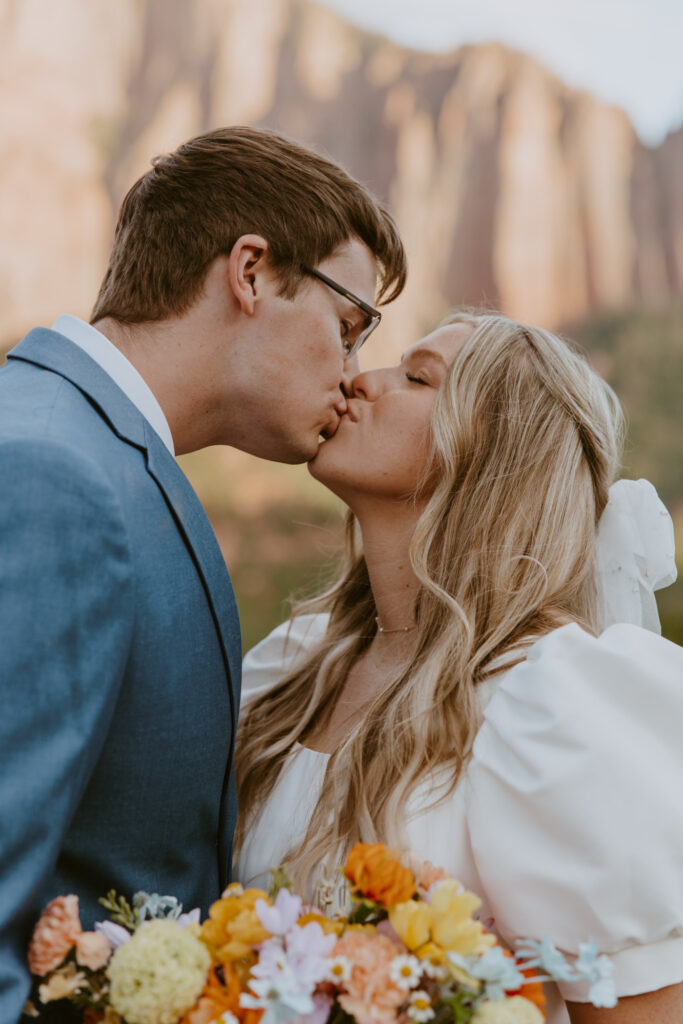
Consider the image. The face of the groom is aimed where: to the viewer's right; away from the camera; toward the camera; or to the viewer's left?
to the viewer's right

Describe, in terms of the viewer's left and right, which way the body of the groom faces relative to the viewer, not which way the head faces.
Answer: facing to the right of the viewer

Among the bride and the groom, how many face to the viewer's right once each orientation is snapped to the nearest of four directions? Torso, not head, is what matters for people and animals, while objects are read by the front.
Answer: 1

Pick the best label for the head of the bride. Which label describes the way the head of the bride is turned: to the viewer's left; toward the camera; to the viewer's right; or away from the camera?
to the viewer's left

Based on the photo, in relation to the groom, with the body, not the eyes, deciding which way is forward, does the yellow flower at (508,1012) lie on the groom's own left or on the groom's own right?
on the groom's own right

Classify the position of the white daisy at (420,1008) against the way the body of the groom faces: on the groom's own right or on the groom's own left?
on the groom's own right

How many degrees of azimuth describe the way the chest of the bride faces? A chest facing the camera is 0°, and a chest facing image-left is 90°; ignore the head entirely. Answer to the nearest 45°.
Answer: approximately 45°

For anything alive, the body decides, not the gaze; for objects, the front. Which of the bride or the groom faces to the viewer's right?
the groom
